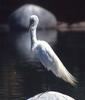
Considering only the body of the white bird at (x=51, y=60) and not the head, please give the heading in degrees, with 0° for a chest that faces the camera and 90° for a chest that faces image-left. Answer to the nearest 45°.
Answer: approximately 90°
